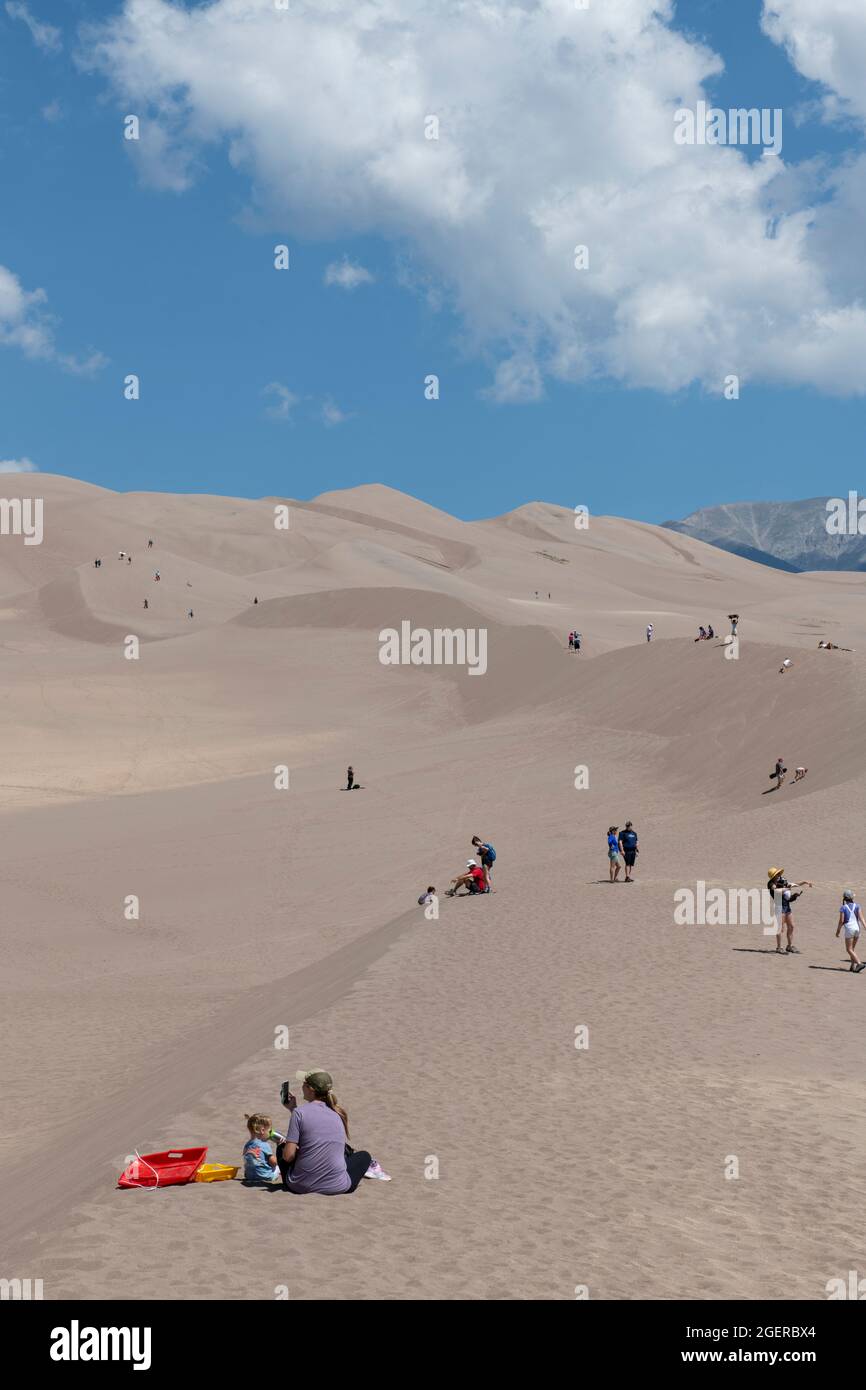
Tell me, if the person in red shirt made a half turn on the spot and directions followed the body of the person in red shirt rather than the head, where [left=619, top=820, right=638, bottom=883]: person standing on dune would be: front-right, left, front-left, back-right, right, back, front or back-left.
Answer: front

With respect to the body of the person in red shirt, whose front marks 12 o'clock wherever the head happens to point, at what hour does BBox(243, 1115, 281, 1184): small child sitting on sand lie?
The small child sitting on sand is roughly at 9 o'clock from the person in red shirt.

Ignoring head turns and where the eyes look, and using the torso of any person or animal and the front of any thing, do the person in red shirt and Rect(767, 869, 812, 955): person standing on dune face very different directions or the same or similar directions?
very different directions

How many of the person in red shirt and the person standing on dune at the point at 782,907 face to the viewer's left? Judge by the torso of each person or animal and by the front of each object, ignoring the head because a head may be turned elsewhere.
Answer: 1

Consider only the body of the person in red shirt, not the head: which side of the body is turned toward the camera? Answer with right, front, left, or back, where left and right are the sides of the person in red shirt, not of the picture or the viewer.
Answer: left
